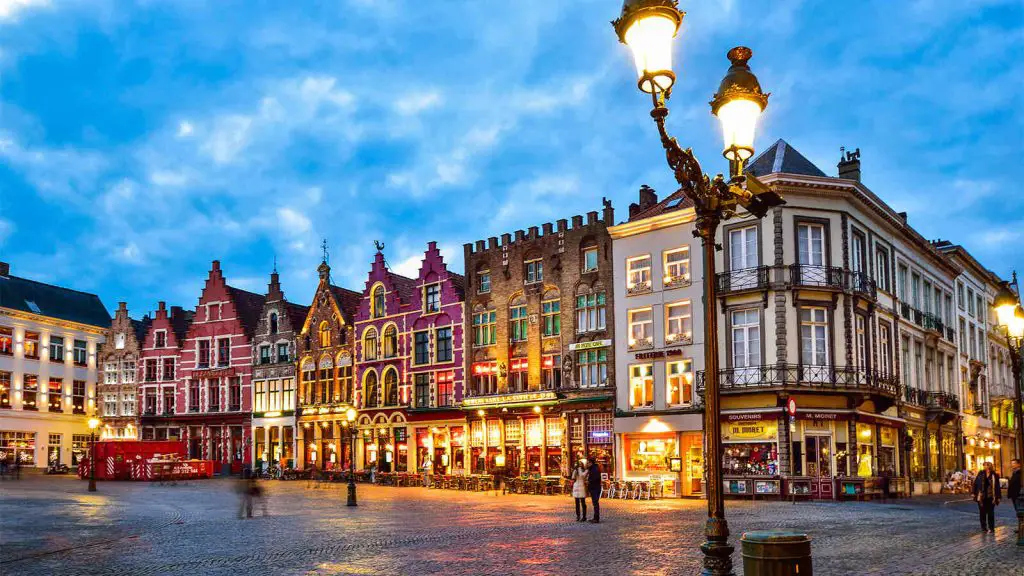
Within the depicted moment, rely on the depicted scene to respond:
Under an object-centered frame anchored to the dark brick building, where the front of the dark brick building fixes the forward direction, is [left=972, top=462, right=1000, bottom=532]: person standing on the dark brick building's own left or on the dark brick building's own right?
on the dark brick building's own left

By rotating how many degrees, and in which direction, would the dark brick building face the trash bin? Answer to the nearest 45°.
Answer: approximately 45° to its left

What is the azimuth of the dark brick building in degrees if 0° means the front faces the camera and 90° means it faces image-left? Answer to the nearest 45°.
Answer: approximately 45°

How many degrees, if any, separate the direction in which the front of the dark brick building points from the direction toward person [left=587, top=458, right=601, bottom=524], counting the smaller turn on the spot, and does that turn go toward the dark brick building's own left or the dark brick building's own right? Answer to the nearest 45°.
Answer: approximately 45° to the dark brick building's own left

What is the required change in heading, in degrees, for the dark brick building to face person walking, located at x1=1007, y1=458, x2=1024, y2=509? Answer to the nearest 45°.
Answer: approximately 45° to its left

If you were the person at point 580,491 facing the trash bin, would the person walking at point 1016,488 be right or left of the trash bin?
left
